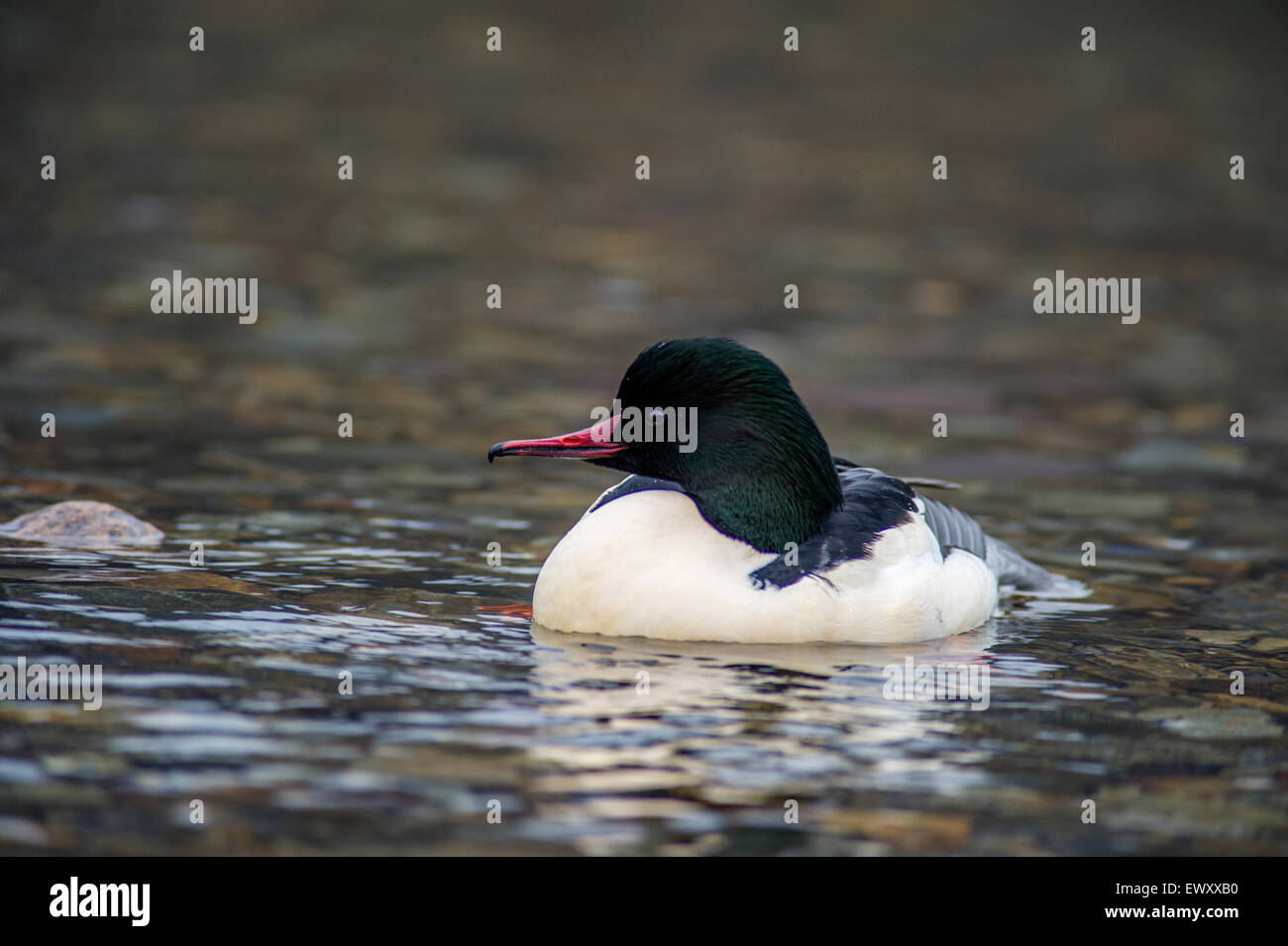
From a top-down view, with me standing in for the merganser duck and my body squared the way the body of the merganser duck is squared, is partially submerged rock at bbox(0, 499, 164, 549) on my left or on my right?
on my right

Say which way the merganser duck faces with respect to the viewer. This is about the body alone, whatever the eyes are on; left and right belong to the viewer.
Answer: facing the viewer and to the left of the viewer
